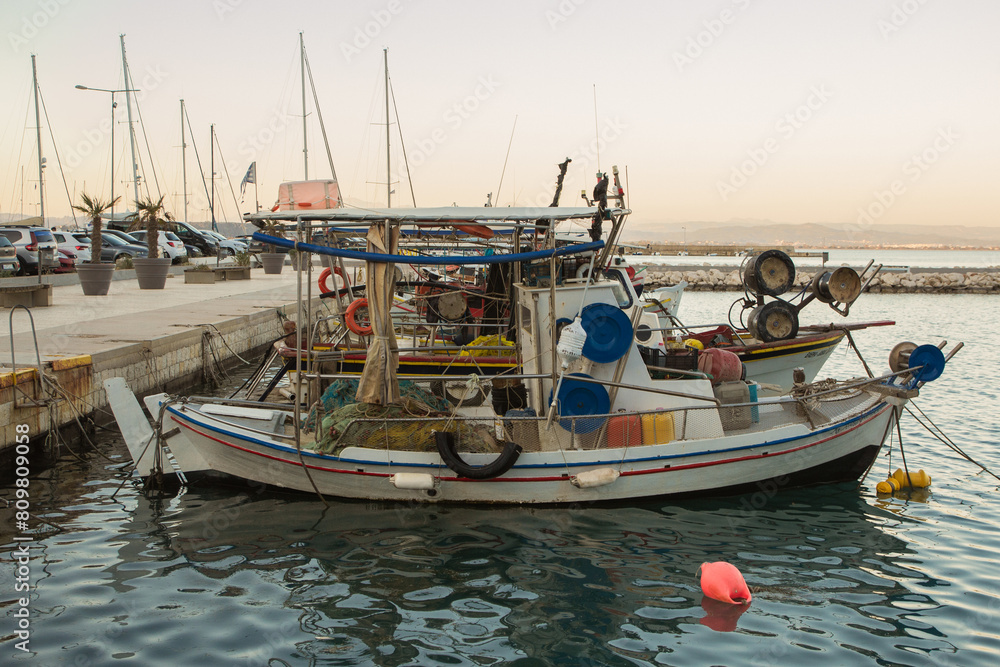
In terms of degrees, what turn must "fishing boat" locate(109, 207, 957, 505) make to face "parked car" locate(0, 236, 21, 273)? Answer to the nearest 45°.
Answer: approximately 135° to its left

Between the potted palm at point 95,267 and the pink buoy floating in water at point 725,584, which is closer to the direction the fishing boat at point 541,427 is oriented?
the pink buoy floating in water

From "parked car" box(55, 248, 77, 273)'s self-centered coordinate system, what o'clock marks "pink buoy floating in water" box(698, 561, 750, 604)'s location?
The pink buoy floating in water is roughly at 1 o'clock from the parked car.

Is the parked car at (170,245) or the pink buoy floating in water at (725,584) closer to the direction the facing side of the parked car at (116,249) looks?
the pink buoy floating in water

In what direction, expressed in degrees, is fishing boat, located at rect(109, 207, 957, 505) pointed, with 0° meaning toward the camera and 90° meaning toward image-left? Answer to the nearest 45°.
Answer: approximately 270°

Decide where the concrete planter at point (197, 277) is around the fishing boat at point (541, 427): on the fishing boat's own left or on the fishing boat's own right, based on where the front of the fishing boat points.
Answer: on the fishing boat's own left
